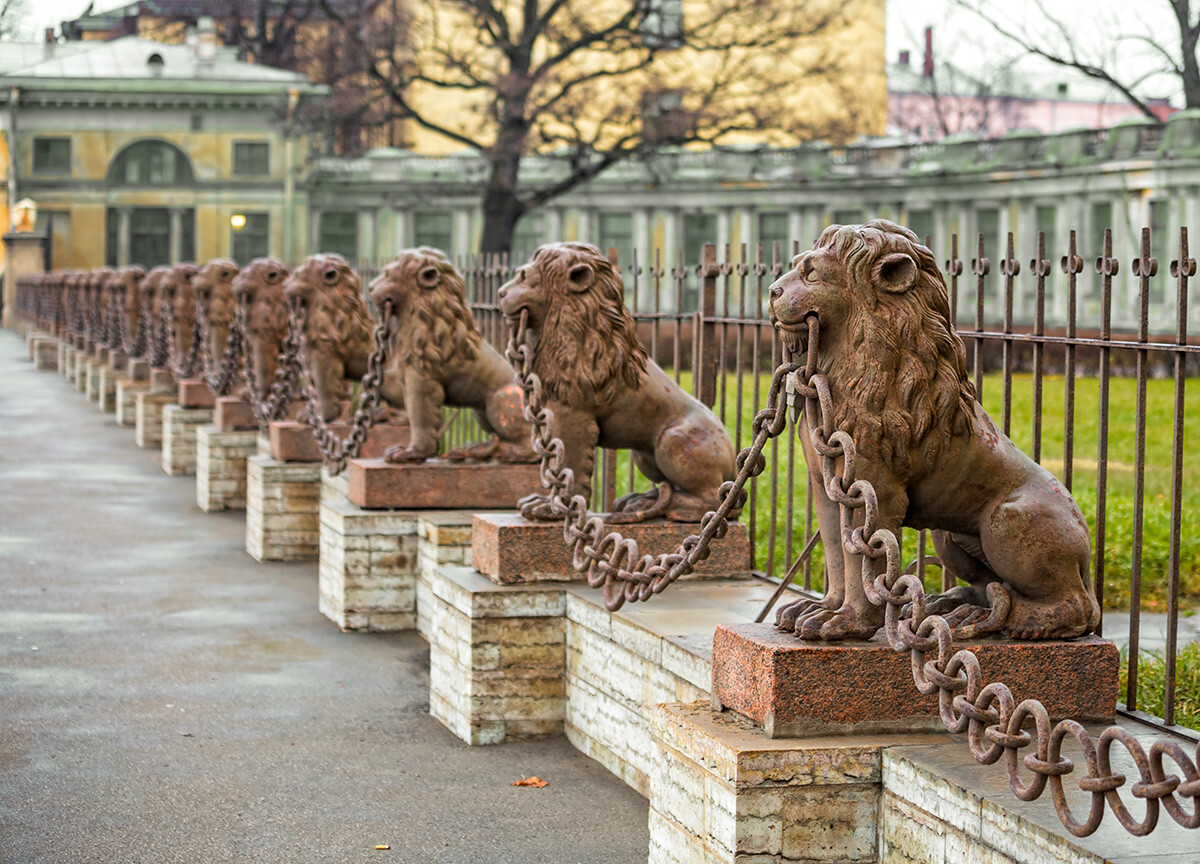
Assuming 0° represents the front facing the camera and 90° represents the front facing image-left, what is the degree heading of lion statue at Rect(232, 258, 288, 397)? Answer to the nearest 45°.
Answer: approximately 90°

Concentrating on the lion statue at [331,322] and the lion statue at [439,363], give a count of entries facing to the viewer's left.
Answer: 2

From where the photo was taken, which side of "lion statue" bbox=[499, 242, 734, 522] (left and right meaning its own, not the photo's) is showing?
left

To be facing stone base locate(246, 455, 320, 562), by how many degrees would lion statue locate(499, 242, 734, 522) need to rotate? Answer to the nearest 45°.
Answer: approximately 45° to its right

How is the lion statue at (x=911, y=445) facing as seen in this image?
to the viewer's left

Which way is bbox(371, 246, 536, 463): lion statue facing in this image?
to the viewer's left

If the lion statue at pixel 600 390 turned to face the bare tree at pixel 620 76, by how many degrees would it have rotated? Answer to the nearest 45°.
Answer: approximately 90° to its right

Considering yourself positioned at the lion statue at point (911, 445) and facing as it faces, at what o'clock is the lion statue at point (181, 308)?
the lion statue at point (181, 308) is roughly at 2 o'clock from the lion statue at point (911, 445).

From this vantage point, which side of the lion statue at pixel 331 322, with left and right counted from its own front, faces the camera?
left

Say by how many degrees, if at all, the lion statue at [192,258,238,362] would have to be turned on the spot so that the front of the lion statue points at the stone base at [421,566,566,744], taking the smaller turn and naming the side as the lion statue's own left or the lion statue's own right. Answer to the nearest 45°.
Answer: approximately 90° to the lion statue's own left

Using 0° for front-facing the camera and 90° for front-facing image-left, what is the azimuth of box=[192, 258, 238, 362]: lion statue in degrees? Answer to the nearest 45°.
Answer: approximately 90°
